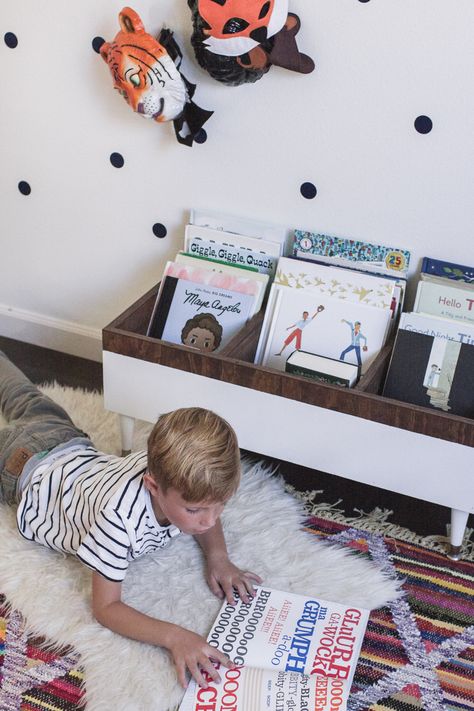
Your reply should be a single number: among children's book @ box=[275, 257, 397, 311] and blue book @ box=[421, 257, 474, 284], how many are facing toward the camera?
2

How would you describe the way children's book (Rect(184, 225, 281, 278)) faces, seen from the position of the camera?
facing the viewer

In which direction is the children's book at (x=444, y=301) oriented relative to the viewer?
toward the camera

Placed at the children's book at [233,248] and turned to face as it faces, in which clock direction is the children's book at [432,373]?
the children's book at [432,373] is roughly at 10 o'clock from the children's book at [233,248].

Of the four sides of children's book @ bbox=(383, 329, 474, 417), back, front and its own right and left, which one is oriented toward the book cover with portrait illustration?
right

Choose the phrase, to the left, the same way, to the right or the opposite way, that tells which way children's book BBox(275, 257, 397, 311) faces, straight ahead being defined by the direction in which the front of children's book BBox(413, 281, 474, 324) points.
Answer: the same way

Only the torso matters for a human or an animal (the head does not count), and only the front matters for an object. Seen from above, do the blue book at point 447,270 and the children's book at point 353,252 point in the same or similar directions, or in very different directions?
same or similar directions

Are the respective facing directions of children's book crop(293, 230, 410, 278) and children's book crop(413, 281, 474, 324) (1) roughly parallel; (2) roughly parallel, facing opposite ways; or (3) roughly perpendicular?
roughly parallel

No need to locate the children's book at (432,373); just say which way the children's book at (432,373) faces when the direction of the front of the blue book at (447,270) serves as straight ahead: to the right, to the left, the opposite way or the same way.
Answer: the same way

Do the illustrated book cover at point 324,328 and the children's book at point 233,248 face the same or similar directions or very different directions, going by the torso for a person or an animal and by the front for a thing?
same or similar directions

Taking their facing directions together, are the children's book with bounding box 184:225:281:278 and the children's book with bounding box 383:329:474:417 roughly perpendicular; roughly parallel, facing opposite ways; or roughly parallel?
roughly parallel
